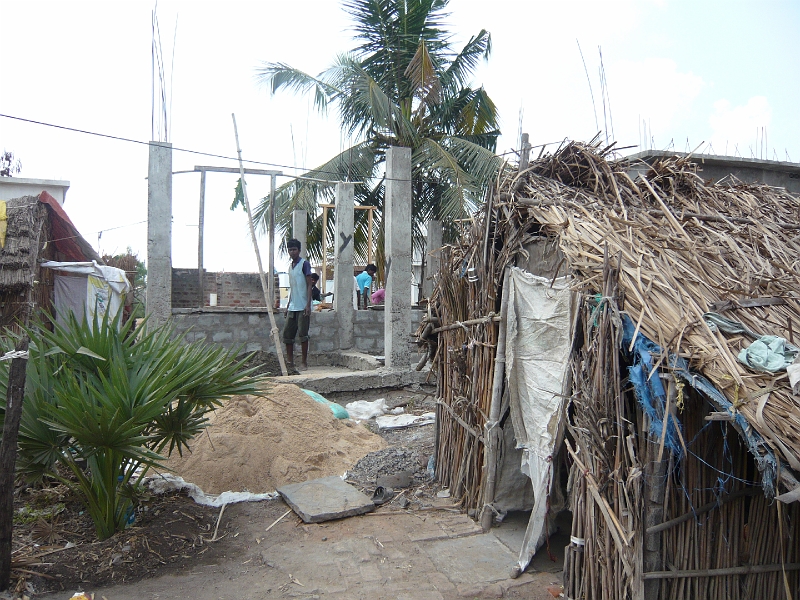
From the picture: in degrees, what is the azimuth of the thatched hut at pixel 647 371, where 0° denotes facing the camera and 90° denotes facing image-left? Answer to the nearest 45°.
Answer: approximately 45°

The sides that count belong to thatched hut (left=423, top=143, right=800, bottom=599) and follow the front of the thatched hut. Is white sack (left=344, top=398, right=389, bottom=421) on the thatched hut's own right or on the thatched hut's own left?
on the thatched hut's own right

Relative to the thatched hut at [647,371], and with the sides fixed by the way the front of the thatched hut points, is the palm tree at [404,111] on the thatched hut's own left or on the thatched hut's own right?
on the thatched hut's own right

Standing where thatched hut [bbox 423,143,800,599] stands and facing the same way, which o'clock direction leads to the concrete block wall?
The concrete block wall is roughly at 3 o'clock from the thatched hut.

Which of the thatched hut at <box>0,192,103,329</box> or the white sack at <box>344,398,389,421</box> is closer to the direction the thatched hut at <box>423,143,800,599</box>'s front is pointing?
the thatched hut

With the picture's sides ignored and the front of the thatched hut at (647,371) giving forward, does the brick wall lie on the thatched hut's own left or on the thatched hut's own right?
on the thatched hut's own right
